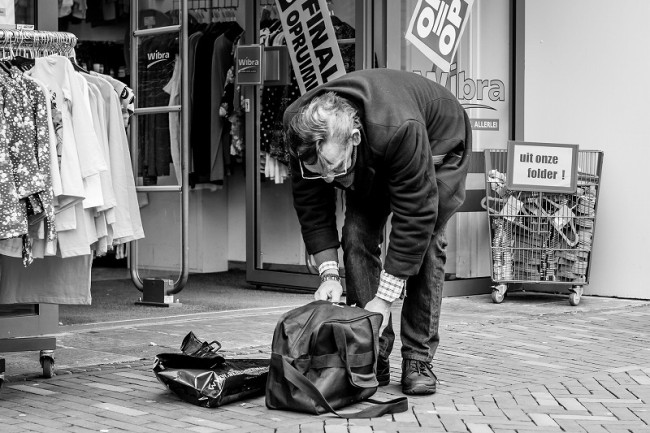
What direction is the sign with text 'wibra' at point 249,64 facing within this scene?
toward the camera

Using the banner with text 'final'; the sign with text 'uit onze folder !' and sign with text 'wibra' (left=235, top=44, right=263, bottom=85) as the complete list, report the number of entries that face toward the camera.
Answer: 3

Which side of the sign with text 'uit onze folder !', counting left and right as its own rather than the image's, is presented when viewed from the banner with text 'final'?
right

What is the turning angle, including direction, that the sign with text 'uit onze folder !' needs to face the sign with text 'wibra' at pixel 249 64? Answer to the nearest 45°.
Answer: approximately 90° to its right

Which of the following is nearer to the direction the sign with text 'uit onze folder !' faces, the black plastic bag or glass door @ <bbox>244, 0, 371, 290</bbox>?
the black plastic bag

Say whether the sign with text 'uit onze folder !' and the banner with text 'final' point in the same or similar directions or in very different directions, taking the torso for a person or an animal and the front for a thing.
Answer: same or similar directions

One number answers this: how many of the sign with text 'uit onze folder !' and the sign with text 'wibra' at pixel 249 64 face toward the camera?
2

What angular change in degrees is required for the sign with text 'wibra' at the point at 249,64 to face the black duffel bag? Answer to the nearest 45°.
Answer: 0° — it already faces it

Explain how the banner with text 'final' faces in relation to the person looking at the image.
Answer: facing the viewer

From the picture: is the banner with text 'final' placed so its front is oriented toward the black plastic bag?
yes

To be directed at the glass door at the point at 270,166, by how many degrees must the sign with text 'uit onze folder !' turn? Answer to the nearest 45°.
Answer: approximately 90° to its right

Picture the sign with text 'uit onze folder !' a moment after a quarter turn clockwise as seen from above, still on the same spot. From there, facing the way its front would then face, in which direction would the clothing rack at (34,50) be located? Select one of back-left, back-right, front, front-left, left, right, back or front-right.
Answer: front-left

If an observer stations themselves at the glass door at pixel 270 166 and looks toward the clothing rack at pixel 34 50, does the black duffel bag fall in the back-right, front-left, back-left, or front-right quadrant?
front-left
